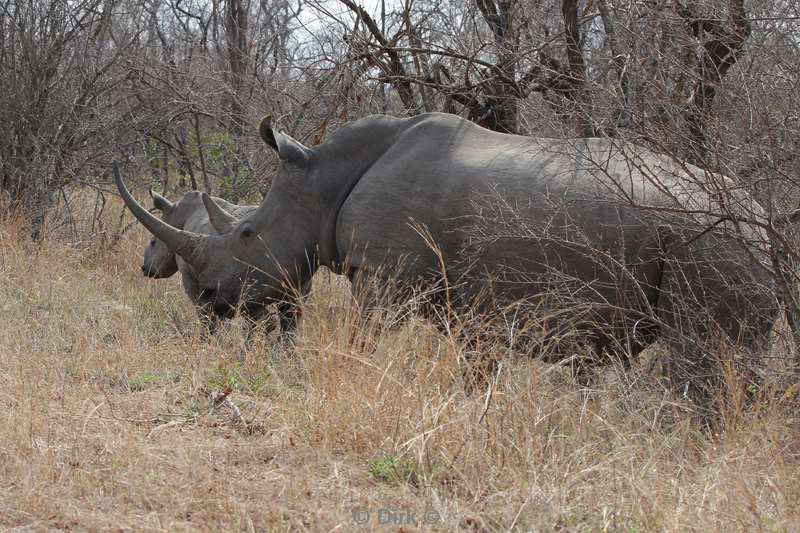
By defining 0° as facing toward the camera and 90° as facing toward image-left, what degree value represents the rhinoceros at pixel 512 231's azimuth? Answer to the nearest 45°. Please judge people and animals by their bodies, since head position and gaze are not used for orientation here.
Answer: approximately 90°

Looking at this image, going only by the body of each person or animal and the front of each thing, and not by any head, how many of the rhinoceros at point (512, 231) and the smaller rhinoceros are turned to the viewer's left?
2

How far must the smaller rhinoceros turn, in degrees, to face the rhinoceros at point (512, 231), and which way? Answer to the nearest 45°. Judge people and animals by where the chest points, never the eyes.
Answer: approximately 135° to its left

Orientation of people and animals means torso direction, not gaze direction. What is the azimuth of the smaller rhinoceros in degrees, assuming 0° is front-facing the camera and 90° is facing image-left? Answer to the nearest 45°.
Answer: approximately 90°
